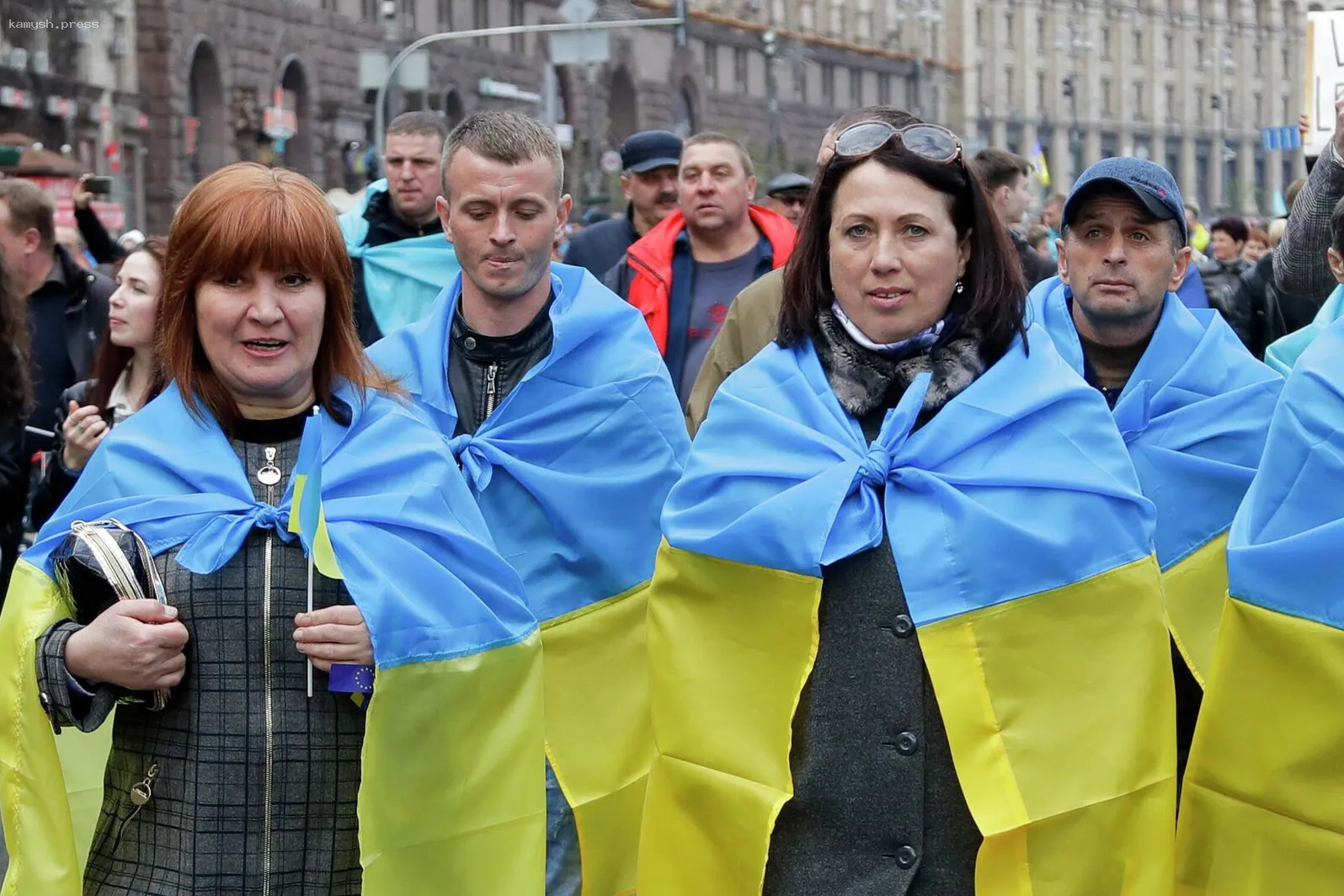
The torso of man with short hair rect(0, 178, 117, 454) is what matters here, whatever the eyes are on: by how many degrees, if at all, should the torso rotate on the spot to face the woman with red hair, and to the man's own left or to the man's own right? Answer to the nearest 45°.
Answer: approximately 45° to the man's own left

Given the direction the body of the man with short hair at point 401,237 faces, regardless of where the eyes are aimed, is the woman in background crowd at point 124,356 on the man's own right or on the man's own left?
on the man's own right

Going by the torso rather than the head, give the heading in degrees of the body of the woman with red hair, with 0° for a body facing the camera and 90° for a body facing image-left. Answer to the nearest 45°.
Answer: approximately 0°

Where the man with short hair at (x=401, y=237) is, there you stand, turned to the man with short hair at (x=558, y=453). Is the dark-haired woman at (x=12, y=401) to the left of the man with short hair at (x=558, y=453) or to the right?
right

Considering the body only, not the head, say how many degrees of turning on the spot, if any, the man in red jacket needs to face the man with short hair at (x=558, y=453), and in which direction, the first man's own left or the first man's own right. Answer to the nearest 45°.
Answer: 0° — they already face them

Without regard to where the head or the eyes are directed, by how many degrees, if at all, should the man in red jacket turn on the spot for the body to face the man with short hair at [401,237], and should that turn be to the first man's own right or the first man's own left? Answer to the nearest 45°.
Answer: approximately 45° to the first man's own right

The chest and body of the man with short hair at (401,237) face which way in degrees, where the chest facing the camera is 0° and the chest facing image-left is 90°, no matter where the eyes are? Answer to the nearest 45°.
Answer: approximately 0°
